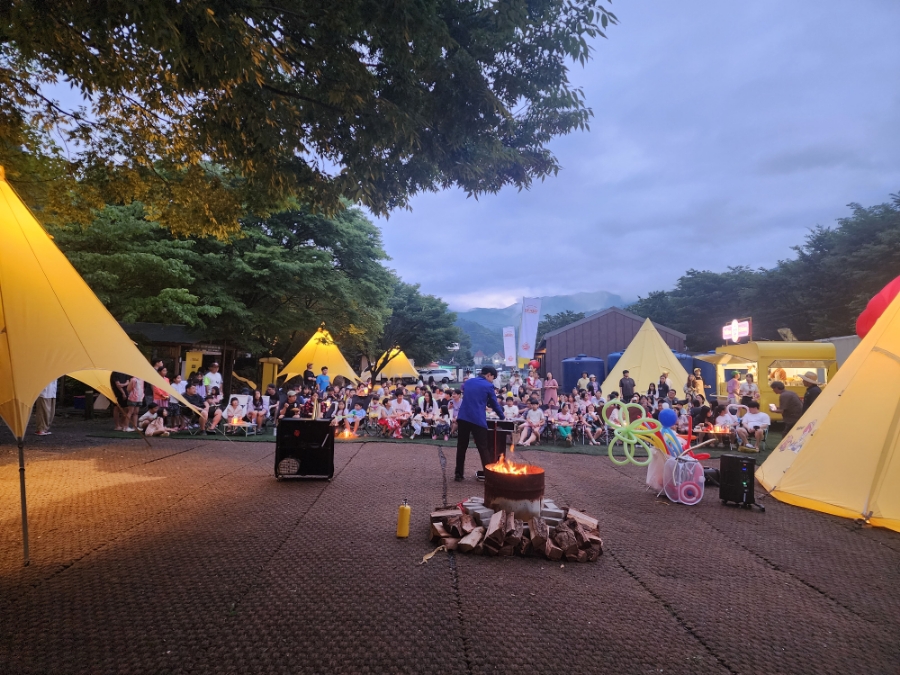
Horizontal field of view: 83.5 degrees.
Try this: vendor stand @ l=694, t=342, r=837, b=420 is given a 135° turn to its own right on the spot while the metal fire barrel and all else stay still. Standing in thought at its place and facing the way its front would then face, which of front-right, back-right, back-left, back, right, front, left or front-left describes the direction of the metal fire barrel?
back-left

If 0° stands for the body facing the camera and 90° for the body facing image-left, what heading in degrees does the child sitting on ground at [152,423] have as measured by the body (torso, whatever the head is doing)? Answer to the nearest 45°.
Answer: approximately 315°

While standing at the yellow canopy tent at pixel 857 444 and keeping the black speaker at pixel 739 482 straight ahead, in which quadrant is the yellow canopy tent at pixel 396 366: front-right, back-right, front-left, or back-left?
front-right

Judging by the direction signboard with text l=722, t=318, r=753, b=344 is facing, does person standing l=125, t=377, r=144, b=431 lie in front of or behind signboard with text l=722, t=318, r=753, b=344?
in front

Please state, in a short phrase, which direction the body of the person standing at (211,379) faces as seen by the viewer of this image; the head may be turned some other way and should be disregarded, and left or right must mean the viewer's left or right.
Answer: facing the viewer and to the right of the viewer

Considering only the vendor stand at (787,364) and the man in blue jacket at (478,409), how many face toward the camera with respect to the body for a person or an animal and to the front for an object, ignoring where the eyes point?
1

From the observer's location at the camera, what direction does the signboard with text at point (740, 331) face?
facing the viewer and to the left of the viewer

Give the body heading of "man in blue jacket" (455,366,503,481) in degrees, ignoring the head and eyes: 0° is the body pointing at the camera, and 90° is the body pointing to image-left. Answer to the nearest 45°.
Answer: approximately 225°

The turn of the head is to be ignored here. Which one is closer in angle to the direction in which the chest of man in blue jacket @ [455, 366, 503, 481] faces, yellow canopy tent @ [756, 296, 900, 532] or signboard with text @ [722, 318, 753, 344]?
the signboard with text

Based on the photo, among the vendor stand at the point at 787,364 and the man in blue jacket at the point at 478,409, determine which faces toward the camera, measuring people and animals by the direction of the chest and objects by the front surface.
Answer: the vendor stand

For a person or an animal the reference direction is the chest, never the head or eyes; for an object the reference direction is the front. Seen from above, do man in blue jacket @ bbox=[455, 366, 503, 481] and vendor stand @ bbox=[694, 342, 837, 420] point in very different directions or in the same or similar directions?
very different directions

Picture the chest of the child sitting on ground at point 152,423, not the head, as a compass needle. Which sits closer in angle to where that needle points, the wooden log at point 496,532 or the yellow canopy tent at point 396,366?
the wooden log

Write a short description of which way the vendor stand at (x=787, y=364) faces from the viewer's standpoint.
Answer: facing the viewer
